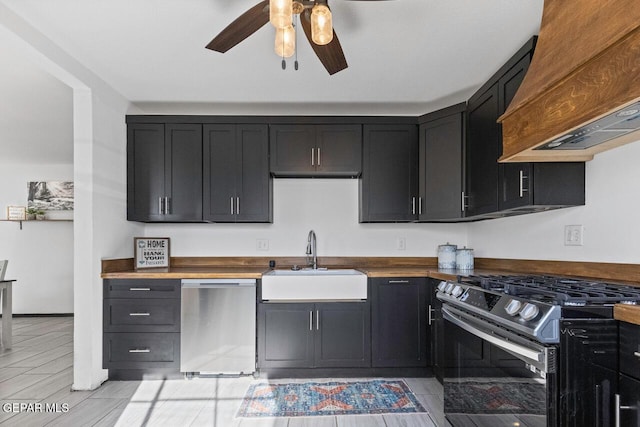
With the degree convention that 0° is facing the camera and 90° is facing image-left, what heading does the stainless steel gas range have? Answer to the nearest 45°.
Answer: approximately 45°

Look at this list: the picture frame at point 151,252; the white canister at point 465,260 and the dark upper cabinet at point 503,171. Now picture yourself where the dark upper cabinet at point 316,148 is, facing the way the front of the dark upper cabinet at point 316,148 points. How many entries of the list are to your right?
1

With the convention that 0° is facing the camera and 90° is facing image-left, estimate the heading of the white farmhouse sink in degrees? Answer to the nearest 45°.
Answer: approximately 0°

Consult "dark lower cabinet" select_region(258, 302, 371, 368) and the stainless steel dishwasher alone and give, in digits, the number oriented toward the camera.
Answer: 2

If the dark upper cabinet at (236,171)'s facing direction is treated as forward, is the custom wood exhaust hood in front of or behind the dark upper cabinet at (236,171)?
in front

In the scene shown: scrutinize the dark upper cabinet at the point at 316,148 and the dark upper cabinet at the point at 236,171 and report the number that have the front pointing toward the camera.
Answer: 2

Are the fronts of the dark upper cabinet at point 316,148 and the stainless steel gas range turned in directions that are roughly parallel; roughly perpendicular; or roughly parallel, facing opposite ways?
roughly perpendicular

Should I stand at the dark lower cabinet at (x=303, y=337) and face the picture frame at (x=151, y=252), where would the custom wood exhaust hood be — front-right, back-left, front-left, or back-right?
back-left

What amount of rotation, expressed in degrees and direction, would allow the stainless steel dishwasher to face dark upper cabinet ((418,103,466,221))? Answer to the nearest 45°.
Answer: approximately 90° to its left

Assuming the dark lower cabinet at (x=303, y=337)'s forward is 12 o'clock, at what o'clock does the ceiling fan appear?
The ceiling fan is roughly at 12 o'clock from the dark lower cabinet.
